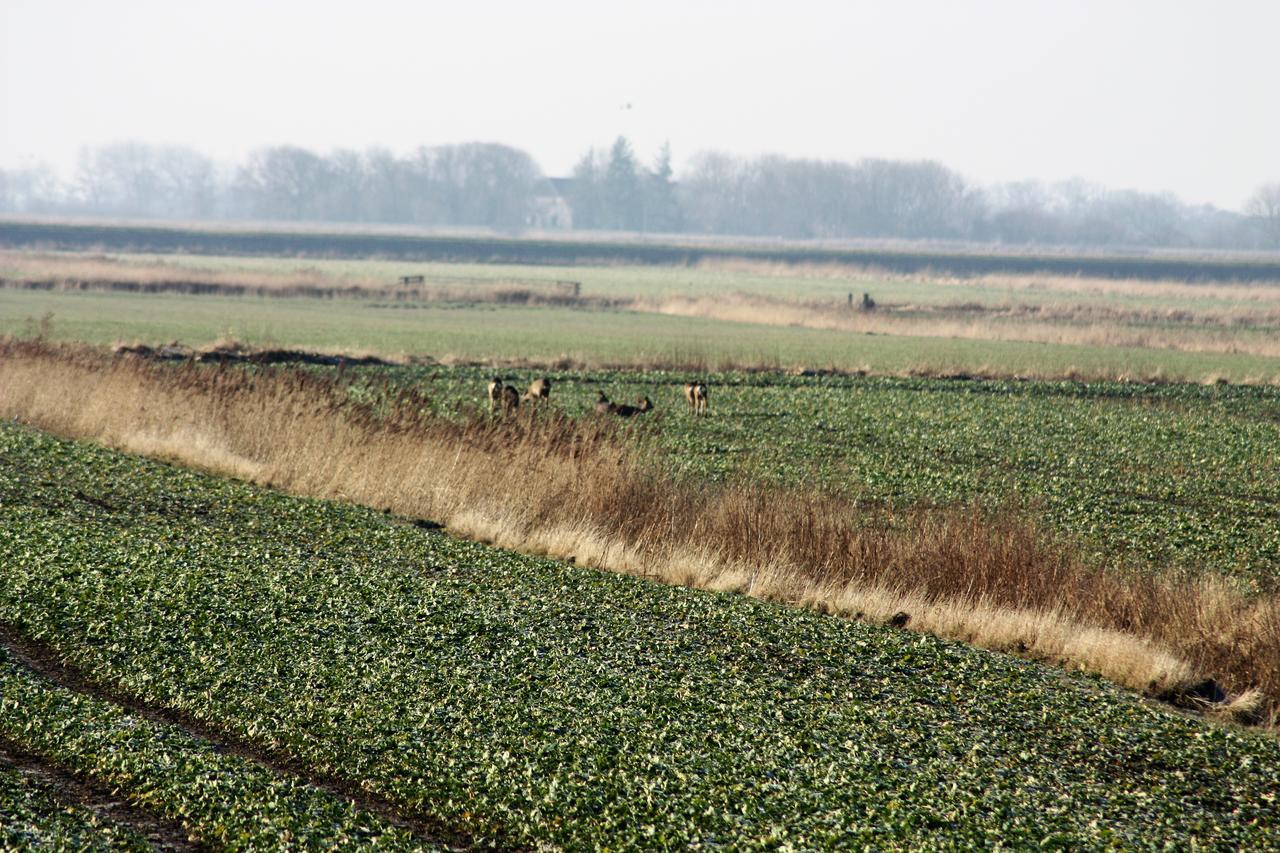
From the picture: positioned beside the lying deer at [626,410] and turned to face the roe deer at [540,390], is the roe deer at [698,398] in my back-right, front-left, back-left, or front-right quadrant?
back-right

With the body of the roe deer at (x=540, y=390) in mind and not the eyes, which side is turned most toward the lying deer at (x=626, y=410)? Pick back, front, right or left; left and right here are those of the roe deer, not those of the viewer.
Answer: back

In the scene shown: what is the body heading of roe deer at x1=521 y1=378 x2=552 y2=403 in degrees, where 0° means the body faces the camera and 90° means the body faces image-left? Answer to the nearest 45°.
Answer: approximately 90°
